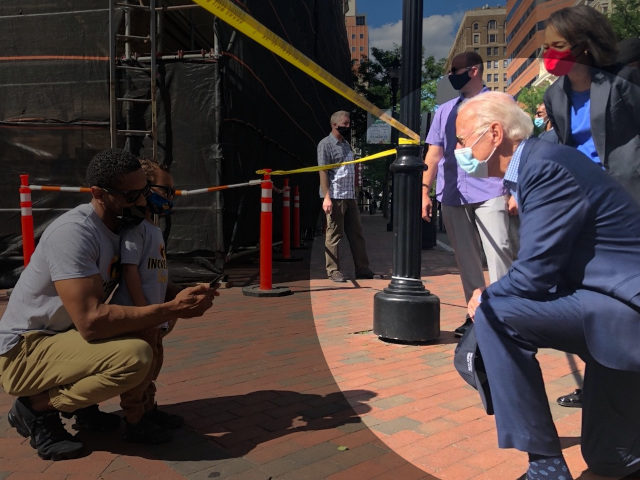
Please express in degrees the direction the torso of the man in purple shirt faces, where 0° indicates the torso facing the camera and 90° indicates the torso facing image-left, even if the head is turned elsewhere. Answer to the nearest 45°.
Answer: approximately 45°

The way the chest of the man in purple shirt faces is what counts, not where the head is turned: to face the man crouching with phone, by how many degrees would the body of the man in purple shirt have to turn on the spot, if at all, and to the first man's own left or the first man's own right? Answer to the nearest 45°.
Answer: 0° — they already face them

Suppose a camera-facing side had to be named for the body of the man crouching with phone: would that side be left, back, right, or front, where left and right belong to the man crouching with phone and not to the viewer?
right

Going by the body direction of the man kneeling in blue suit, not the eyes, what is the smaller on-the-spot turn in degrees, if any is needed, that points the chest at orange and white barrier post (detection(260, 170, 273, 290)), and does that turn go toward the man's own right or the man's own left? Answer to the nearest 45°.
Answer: approximately 45° to the man's own right

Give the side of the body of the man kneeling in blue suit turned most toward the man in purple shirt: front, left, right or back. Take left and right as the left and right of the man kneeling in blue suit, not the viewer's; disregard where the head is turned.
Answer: right

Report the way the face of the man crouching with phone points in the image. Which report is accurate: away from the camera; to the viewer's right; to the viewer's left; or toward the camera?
to the viewer's right

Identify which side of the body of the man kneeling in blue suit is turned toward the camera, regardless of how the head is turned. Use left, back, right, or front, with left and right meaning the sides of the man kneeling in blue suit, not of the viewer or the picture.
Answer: left

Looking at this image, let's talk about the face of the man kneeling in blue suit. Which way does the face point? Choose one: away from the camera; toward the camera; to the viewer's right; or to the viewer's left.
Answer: to the viewer's left
